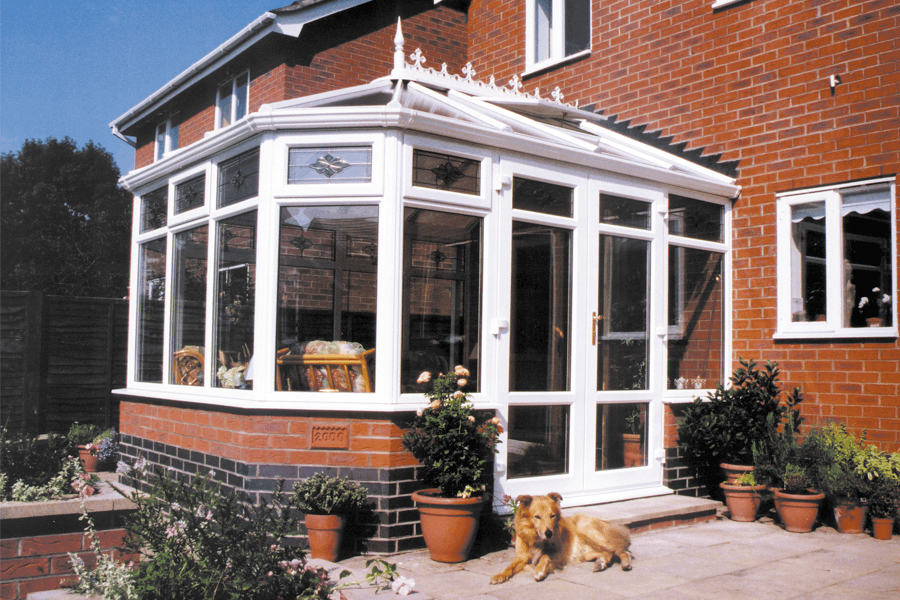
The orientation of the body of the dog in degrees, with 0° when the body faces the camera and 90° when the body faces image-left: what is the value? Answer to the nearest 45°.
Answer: approximately 45°

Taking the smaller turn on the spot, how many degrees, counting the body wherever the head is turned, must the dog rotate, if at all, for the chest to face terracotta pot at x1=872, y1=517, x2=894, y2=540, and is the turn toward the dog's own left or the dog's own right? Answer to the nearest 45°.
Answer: approximately 180°

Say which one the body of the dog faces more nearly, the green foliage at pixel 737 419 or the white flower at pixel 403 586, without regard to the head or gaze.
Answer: the white flower

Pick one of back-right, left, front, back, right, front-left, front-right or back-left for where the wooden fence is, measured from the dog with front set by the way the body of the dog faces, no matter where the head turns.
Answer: right

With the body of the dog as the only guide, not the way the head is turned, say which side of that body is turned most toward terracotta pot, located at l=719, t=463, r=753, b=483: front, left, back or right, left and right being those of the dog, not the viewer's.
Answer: back

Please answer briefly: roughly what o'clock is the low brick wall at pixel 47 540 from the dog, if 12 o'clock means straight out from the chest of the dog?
The low brick wall is roughly at 12 o'clock from the dog.

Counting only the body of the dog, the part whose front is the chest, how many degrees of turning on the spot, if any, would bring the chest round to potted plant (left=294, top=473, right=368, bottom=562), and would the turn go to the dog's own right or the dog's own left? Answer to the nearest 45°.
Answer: approximately 45° to the dog's own right

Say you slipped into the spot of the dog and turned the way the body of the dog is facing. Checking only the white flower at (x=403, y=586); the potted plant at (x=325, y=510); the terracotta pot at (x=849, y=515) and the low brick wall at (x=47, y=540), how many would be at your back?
1

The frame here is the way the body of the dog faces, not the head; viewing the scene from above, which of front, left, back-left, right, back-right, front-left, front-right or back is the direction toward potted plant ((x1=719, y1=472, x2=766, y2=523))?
back

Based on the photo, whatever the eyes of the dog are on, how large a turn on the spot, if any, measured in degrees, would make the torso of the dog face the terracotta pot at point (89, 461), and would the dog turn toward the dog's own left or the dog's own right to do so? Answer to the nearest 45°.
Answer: approximately 90° to the dog's own right

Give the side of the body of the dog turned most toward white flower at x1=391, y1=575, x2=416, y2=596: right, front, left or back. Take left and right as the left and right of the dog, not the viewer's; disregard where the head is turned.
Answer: front

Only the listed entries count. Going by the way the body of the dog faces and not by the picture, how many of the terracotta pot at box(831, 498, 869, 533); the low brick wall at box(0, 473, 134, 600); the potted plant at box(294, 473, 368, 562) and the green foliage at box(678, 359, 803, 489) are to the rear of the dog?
2

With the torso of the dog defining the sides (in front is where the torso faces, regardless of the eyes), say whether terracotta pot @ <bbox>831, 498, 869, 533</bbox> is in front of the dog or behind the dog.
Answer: behind

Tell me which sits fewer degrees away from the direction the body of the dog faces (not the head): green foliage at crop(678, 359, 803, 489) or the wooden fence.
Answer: the wooden fence
